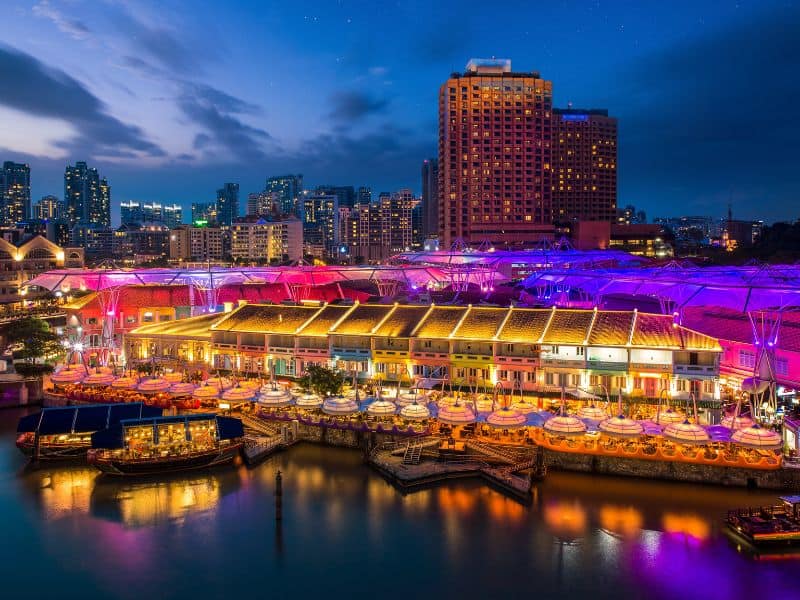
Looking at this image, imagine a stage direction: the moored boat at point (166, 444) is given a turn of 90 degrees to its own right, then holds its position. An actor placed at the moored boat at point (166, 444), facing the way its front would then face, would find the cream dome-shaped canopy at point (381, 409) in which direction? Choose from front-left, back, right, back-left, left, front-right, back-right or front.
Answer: right

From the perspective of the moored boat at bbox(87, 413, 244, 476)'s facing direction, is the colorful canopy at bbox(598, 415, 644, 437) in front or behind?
behind

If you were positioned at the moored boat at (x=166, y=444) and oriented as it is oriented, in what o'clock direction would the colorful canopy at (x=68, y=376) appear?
The colorful canopy is roughly at 2 o'clock from the moored boat.

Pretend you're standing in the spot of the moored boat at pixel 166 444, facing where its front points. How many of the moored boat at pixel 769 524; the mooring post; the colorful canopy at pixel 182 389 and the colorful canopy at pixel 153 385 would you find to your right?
2

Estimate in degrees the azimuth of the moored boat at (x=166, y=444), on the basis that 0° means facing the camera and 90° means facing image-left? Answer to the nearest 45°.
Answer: approximately 90°

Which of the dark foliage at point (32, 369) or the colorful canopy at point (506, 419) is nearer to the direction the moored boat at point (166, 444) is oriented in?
the dark foliage

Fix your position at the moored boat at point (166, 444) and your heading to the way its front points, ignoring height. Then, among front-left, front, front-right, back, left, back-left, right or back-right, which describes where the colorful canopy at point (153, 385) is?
right
